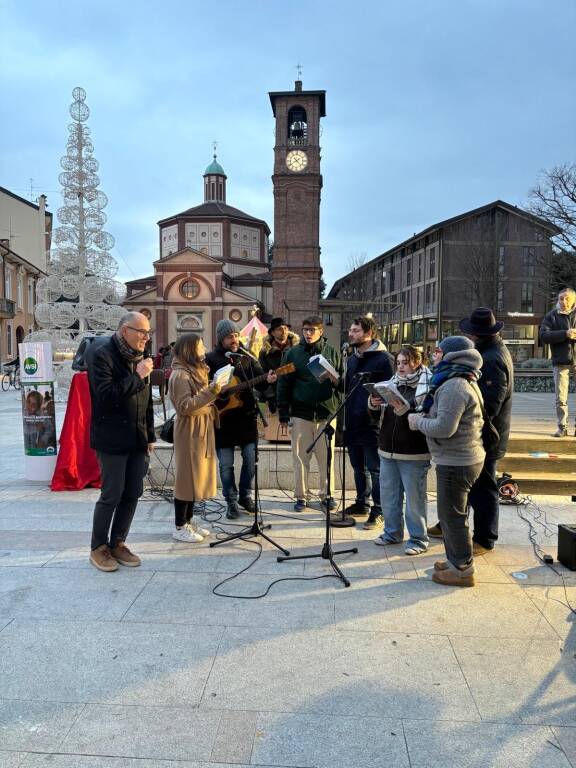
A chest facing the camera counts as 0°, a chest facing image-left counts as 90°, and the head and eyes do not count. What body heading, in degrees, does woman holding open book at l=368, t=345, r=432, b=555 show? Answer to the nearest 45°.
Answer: approximately 45°

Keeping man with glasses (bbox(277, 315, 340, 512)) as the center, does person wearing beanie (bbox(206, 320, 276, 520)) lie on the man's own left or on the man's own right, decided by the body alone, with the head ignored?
on the man's own right

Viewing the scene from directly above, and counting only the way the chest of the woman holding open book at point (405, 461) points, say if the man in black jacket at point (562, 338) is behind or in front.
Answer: behind

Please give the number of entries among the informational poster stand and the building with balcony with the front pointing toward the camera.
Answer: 1

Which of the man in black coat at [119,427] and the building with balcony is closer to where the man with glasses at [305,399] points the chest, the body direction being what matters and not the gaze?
the man in black coat

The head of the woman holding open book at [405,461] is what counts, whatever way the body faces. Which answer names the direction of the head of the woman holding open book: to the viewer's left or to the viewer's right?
to the viewer's left

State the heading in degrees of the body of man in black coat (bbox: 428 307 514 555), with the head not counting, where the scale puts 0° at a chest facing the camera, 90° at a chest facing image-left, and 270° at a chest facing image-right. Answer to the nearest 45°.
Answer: approximately 90°

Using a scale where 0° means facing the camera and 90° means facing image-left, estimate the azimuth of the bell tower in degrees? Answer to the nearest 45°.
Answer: approximately 0°

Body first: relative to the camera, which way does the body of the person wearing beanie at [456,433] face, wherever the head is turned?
to the viewer's left
